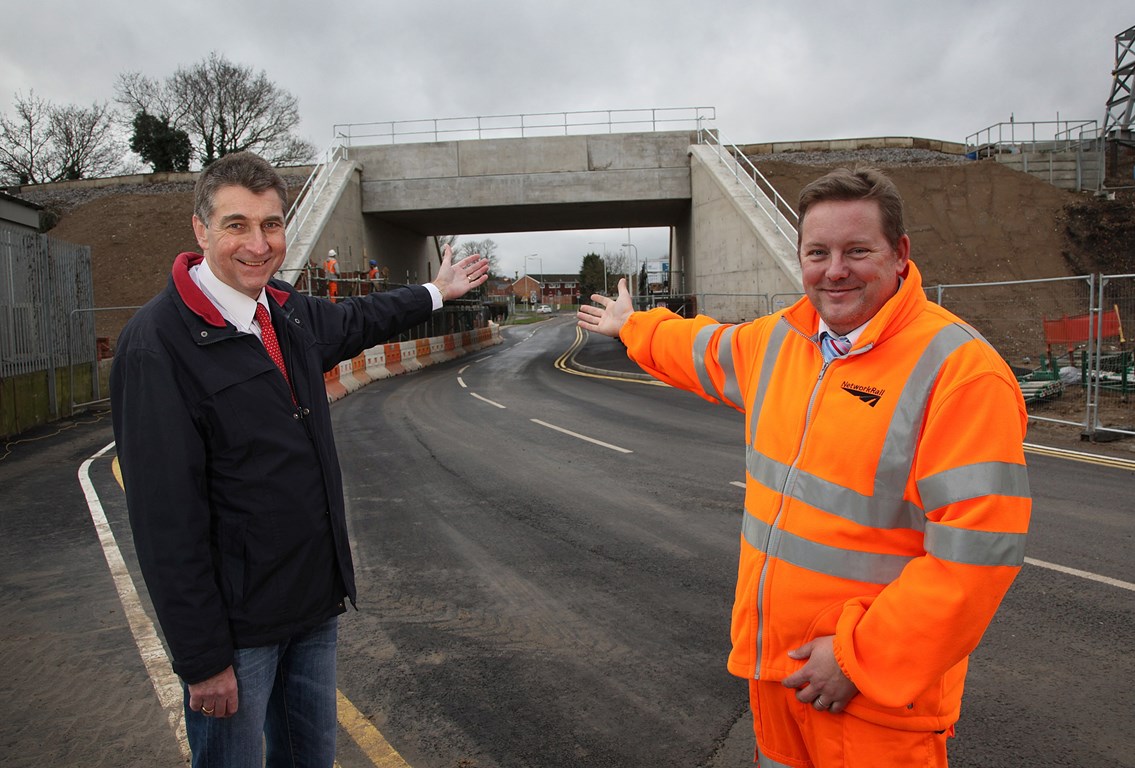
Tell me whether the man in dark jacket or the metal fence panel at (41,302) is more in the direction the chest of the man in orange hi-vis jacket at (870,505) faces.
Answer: the man in dark jacket

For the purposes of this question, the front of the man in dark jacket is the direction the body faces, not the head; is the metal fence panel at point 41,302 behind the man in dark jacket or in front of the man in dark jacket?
behind

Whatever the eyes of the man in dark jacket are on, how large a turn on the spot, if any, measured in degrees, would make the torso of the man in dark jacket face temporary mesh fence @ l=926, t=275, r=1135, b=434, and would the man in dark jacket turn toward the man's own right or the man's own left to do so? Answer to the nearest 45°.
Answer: approximately 90° to the man's own left

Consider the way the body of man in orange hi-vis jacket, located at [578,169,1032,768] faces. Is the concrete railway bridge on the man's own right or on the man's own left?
on the man's own right

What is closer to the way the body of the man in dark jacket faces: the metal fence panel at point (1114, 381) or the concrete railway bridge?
the metal fence panel

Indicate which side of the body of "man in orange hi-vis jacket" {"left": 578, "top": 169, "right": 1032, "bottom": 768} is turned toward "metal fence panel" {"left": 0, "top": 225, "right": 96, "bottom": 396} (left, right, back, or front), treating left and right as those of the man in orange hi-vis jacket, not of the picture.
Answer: right

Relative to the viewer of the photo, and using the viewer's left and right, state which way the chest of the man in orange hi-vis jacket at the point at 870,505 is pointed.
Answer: facing the viewer and to the left of the viewer

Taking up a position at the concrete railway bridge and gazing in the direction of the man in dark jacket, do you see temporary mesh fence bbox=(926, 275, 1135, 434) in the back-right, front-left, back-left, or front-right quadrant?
front-left

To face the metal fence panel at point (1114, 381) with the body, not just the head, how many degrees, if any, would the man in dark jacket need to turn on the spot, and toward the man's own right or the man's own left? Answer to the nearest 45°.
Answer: approximately 90° to the man's own left

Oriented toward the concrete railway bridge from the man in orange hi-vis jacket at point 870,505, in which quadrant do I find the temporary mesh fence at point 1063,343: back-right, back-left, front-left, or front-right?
front-right

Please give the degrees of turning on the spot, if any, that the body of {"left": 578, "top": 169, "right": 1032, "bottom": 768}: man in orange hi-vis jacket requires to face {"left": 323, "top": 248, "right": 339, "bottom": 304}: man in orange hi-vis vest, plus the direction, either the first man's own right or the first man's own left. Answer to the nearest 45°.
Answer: approximately 90° to the first man's own right

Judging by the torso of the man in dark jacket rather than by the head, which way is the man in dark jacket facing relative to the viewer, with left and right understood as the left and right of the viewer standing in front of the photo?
facing the viewer and to the right of the viewer
